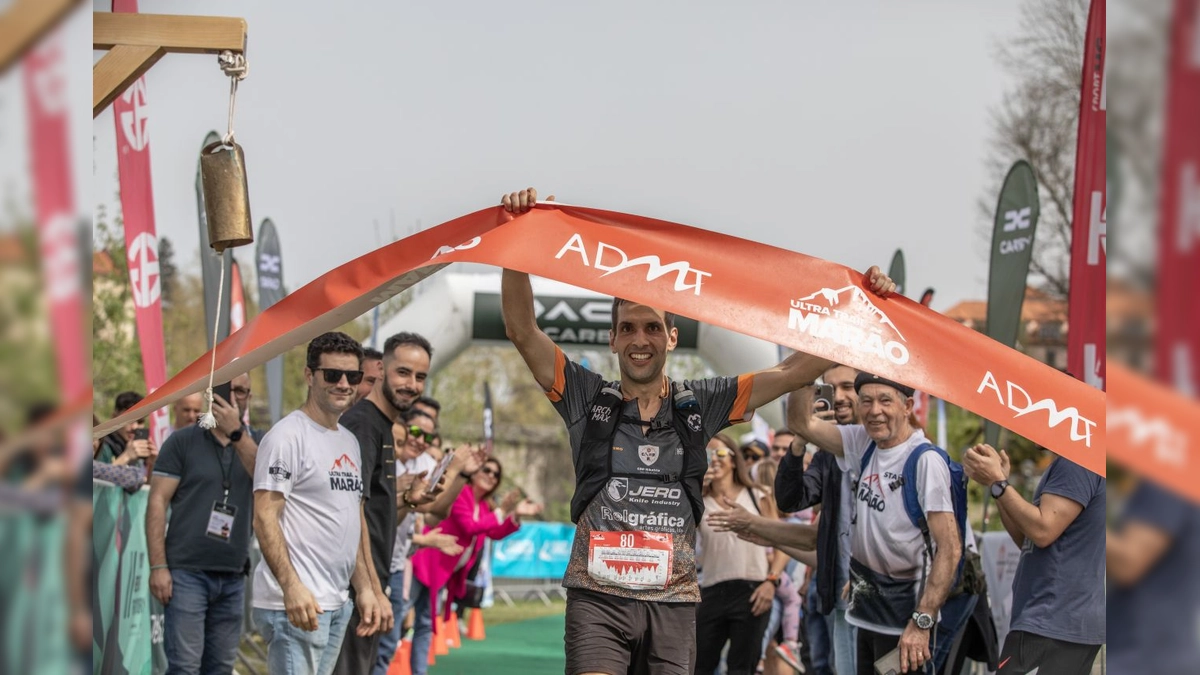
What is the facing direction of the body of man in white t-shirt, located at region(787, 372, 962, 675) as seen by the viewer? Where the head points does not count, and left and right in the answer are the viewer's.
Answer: facing the viewer and to the left of the viewer

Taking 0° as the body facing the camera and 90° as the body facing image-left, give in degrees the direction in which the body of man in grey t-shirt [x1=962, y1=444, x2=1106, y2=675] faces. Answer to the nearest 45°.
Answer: approximately 90°

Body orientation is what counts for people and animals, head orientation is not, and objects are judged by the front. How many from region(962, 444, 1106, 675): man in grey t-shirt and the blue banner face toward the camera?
1

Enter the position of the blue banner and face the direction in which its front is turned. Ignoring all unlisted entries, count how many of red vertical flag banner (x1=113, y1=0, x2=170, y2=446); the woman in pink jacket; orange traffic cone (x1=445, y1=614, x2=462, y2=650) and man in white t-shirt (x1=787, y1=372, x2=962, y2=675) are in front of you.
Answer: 4

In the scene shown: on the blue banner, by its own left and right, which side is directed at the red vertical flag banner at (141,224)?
front

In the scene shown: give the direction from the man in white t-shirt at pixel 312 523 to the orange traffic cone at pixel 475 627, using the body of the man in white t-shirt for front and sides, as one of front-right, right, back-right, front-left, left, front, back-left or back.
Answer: back-left

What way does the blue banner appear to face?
toward the camera

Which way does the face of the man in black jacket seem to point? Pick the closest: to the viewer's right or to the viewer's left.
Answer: to the viewer's left

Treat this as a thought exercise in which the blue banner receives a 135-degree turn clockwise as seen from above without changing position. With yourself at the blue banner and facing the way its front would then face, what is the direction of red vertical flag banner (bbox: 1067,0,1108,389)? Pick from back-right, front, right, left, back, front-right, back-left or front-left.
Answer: back-left

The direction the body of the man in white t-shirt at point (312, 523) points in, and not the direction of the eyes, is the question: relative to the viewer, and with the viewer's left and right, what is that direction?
facing the viewer and to the right of the viewer

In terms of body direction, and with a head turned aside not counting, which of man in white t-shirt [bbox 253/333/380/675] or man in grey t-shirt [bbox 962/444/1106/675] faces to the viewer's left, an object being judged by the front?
the man in grey t-shirt

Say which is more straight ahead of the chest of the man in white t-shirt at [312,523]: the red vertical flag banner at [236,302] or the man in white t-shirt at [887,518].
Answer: the man in white t-shirt

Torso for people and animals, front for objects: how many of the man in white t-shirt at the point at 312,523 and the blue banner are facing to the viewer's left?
0
